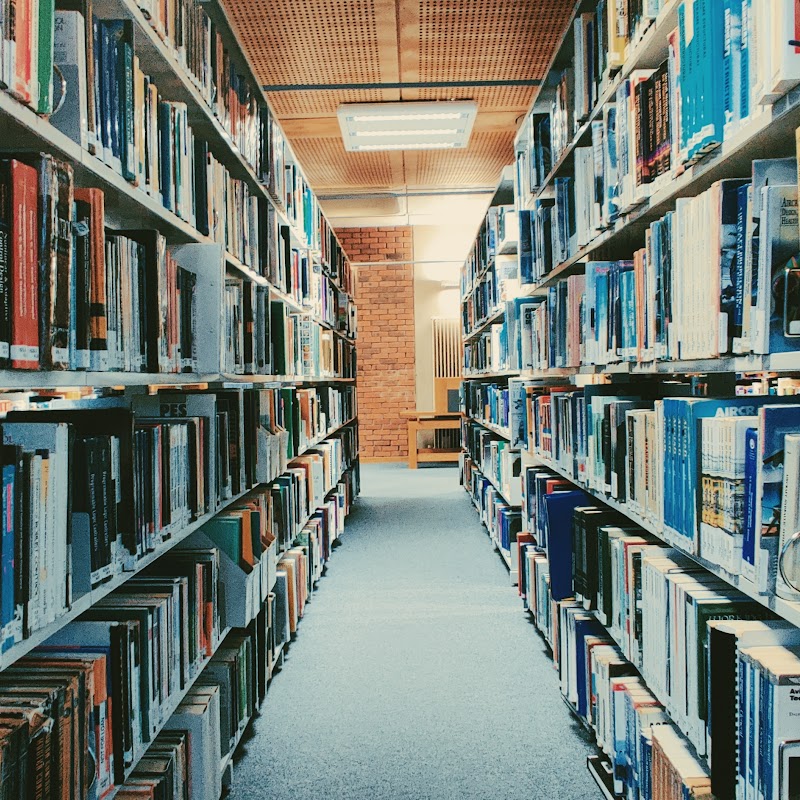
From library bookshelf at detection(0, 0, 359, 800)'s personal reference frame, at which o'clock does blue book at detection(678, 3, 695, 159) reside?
The blue book is roughly at 1 o'clock from the library bookshelf.

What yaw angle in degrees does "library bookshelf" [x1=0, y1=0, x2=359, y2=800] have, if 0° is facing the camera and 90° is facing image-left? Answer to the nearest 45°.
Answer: approximately 270°

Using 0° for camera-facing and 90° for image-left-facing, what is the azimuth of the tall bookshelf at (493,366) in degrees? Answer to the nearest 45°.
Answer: approximately 90°

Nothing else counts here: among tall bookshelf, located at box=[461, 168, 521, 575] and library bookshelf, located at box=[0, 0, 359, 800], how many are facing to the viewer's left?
1

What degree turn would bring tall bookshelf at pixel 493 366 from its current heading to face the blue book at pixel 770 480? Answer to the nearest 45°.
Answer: approximately 90° to its left

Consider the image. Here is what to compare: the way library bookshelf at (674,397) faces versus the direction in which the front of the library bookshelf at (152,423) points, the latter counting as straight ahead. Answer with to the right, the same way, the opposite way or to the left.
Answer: the opposite way

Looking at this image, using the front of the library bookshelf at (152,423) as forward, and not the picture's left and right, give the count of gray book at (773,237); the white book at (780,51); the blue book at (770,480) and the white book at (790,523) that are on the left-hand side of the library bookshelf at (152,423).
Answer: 0
